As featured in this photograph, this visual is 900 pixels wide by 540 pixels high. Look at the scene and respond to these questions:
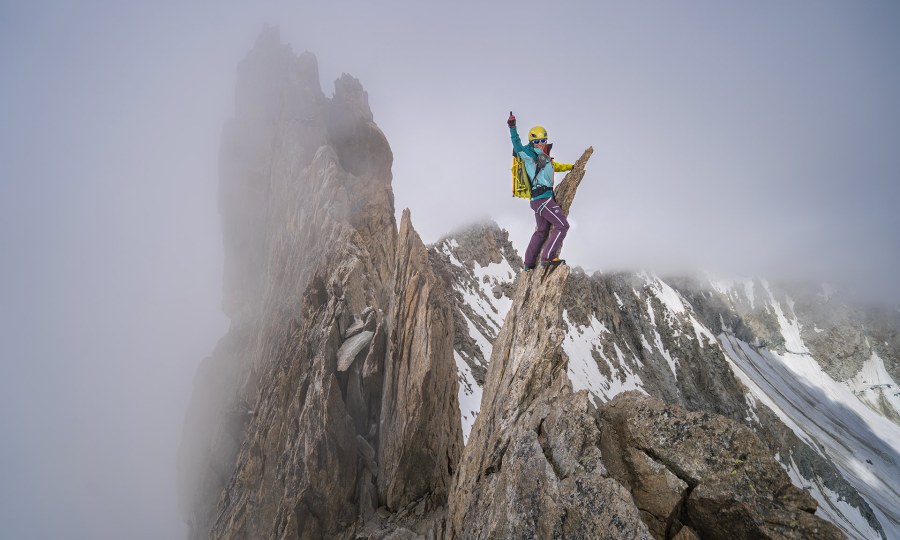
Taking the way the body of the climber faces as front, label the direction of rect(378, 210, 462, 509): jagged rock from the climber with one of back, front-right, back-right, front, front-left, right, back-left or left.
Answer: back

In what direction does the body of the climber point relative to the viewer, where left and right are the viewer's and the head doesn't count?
facing the viewer and to the right of the viewer
